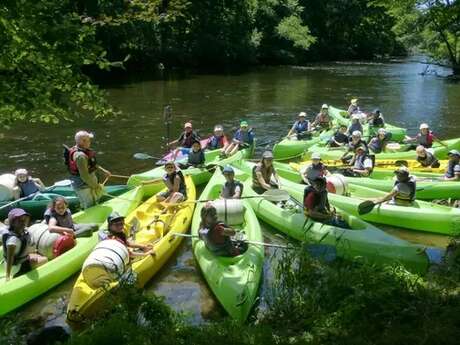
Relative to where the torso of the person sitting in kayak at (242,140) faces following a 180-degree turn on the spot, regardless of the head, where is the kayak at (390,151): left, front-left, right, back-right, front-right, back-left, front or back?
front-right

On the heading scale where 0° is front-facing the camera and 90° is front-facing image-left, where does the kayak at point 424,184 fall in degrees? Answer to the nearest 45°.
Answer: approximately 90°

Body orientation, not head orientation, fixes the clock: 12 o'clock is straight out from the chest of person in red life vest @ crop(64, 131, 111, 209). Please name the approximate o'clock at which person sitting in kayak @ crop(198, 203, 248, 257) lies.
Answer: The person sitting in kayak is roughly at 2 o'clock from the person in red life vest.

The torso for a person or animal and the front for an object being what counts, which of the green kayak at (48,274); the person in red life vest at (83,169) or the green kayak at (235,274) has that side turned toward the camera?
the green kayak at (235,274)

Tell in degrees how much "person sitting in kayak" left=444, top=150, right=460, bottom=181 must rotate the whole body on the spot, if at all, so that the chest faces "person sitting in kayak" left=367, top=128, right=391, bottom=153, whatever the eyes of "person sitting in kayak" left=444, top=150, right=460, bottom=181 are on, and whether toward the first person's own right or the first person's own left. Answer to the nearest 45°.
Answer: approximately 90° to the first person's own right

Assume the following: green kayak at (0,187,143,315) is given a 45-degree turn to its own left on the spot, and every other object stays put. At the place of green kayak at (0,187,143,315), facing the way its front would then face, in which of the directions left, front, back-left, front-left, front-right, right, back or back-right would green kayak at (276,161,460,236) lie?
right

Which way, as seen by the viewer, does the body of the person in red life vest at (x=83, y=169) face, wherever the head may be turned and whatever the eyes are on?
to the viewer's right

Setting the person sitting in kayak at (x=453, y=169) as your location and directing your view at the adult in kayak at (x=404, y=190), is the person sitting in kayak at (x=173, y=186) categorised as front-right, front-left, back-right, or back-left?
front-right

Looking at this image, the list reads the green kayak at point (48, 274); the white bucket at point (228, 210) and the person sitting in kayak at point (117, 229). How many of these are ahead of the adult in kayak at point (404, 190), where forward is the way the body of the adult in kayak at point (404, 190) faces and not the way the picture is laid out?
3

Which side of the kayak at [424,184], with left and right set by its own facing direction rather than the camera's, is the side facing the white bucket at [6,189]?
front

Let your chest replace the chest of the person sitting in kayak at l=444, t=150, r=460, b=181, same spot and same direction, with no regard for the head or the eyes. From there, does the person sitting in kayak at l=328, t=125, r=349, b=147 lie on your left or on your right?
on your right

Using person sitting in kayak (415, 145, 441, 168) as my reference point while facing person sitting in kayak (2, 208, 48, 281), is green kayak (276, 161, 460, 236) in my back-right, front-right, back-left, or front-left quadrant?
front-left

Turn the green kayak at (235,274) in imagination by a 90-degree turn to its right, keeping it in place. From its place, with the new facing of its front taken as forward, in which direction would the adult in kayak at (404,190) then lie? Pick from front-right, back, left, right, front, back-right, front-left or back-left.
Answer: back-right
